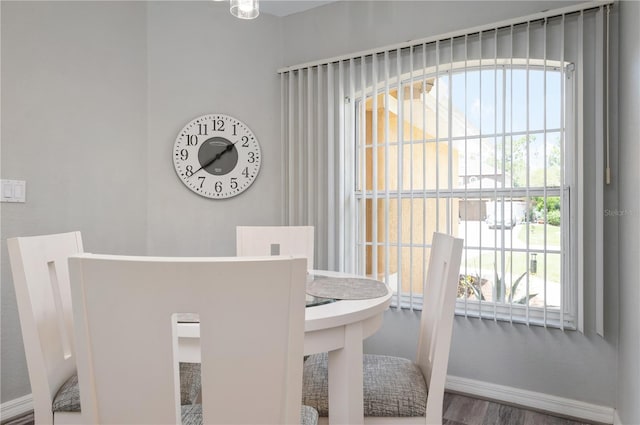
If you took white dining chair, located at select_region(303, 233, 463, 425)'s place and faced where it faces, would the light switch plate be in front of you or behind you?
in front

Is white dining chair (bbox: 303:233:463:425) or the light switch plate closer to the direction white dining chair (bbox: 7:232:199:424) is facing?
the white dining chair

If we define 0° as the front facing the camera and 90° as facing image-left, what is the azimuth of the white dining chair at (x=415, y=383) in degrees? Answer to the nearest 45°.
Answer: approximately 90°

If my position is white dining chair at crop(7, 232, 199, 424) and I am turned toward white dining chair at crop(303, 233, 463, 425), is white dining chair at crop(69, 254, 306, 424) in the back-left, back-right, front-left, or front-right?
front-right

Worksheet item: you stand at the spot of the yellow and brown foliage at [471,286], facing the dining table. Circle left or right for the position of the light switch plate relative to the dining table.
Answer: right

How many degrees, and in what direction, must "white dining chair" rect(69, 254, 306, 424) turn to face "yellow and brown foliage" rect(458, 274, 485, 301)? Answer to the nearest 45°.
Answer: approximately 45° to its right

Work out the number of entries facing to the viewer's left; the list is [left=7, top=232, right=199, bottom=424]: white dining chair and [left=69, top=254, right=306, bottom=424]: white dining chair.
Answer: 0

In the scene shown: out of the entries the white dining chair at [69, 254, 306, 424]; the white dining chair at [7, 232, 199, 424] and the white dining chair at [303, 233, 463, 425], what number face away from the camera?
1

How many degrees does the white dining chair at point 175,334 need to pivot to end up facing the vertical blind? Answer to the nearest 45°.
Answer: approximately 45° to its right

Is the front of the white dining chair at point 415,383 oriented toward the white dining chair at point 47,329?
yes

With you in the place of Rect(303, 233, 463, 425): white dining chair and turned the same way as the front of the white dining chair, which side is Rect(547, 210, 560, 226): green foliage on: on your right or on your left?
on your right

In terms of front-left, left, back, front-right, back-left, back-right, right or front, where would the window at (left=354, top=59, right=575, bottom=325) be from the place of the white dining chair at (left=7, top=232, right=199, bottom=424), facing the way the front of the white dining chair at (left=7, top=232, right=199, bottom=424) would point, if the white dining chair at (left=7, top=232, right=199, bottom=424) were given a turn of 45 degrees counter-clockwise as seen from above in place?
front

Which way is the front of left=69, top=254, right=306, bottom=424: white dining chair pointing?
away from the camera

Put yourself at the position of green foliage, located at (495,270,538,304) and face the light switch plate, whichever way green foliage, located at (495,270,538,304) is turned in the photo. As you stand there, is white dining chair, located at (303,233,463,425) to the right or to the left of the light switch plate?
left

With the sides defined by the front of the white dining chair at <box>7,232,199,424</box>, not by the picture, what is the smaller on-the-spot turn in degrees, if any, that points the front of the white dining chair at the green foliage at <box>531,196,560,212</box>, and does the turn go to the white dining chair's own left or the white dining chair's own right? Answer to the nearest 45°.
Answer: approximately 45° to the white dining chair's own left

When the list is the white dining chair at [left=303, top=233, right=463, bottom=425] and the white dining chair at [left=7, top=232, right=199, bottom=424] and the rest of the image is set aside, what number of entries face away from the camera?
0

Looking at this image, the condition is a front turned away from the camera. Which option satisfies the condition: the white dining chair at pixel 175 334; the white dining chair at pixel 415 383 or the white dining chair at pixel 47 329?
the white dining chair at pixel 175 334

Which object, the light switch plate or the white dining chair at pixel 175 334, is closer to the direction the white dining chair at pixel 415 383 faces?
the light switch plate
